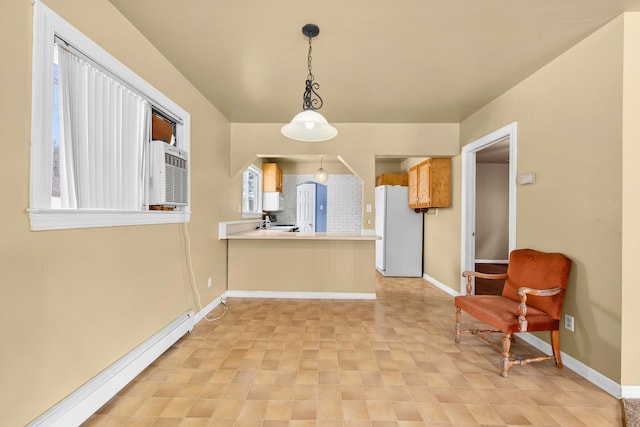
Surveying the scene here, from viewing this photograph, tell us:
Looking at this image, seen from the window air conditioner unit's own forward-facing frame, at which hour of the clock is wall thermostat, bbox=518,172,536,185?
The wall thermostat is roughly at 11 o'clock from the window air conditioner unit.

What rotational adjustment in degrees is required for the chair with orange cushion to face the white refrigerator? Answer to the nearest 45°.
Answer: approximately 90° to its right

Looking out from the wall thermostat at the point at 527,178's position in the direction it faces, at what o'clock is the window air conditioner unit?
The window air conditioner unit is roughly at 12 o'clock from the wall thermostat.

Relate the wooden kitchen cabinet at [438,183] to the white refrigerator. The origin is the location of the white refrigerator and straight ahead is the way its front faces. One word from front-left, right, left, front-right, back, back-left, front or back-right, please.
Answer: back-left

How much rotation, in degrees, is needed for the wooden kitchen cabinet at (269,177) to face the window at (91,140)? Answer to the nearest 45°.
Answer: approximately 90° to its right

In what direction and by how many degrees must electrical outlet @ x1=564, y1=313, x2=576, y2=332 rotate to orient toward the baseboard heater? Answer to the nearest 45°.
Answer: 0° — it already faces it

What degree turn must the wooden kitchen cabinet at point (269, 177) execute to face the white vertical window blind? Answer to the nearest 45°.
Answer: approximately 90° to its right

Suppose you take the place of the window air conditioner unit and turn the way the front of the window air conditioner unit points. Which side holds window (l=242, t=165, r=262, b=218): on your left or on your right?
on your left

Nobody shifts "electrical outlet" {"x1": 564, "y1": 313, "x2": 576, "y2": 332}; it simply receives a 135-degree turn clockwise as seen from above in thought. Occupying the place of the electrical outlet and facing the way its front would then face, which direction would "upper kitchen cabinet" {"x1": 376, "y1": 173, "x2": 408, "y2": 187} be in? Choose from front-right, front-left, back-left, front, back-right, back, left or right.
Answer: front-left
